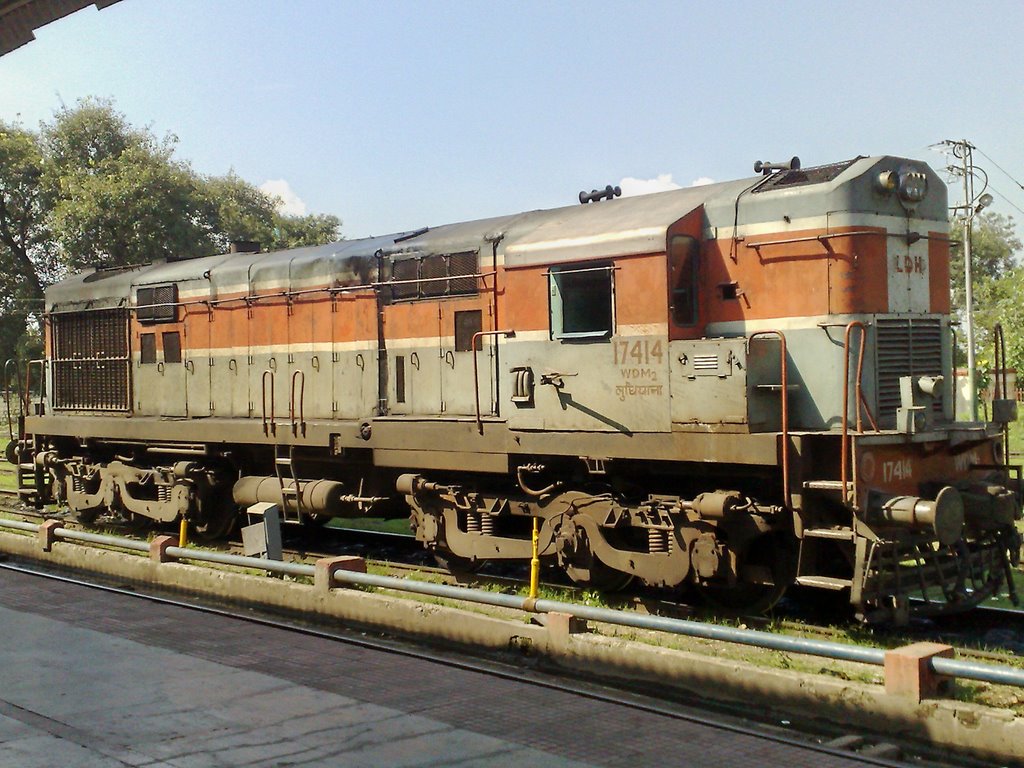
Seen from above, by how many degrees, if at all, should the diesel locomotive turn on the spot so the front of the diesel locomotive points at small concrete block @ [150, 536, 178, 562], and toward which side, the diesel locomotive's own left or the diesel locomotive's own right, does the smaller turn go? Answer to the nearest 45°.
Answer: approximately 180°

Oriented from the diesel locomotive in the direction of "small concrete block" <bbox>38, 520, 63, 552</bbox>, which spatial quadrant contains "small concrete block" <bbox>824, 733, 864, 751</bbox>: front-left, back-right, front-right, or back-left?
back-left

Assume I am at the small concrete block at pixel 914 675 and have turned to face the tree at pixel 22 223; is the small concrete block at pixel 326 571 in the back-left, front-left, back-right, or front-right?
front-left

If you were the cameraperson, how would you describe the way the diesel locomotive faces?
facing the viewer and to the right of the viewer

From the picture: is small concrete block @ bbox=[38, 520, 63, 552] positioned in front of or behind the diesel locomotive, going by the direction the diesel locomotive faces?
behind

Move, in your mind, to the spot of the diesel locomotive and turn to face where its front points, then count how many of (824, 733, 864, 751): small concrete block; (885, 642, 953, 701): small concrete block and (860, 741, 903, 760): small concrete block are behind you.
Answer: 0

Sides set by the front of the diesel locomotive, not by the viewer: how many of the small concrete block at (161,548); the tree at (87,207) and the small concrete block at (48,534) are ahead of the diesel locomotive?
0

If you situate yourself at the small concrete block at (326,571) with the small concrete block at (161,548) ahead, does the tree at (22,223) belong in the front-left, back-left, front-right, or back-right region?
front-right

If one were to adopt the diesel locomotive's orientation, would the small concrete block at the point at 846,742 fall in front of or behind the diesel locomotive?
in front

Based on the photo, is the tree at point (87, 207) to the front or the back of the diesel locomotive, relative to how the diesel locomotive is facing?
to the back

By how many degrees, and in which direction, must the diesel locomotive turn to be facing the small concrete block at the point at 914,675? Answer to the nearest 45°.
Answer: approximately 45° to its right

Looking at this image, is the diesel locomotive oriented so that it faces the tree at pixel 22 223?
no

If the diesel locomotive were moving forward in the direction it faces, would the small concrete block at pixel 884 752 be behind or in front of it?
in front

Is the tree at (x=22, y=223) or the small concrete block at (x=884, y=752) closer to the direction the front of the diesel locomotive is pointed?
the small concrete block
